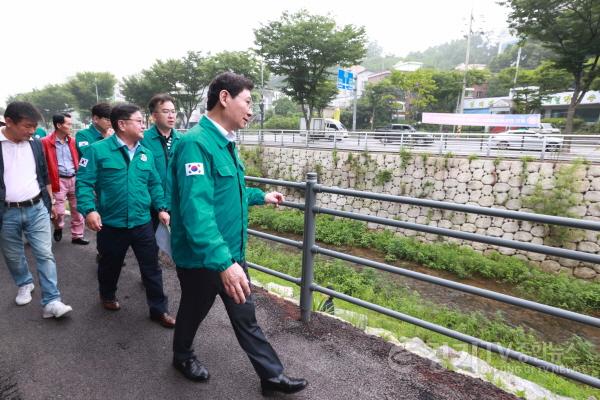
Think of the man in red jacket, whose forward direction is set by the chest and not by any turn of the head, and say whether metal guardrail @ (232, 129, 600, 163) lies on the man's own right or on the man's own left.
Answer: on the man's own left

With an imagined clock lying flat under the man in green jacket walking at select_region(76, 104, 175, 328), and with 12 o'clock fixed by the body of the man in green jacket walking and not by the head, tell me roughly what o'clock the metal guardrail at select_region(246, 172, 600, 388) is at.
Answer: The metal guardrail is roughly at 12 o'clock from the man in green jacket walking.

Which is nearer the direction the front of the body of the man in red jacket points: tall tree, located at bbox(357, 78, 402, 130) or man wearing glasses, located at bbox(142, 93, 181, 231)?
the man wearing glasses

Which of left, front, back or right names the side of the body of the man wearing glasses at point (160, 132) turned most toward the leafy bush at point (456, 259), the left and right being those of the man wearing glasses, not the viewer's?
left

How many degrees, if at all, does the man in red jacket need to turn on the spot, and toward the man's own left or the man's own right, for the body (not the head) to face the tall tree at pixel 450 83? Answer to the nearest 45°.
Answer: approximately 90° to the man's own left

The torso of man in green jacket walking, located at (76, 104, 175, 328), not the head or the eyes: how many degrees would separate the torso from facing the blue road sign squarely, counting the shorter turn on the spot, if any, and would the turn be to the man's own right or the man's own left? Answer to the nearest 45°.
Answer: approximately 90° to the man's own left

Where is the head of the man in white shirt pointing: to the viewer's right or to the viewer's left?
to the viewer's right

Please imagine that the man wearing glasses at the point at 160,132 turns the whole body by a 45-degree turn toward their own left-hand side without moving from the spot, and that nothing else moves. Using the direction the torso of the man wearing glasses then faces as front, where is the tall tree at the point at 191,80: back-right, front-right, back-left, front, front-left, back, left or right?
left

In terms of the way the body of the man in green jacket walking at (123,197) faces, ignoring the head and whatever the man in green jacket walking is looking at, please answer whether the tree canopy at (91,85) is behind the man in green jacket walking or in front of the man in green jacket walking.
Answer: behind

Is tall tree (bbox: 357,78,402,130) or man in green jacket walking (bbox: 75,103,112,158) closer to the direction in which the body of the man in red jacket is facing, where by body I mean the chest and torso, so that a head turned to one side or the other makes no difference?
the man in green jacket walking

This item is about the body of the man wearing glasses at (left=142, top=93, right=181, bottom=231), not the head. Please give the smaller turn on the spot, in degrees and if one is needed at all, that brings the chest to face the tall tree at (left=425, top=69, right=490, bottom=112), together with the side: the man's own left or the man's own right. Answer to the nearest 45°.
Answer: approximately 90° to the man's own left

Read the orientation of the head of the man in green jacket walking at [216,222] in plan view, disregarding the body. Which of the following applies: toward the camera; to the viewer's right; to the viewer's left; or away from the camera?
to the viewer's right
